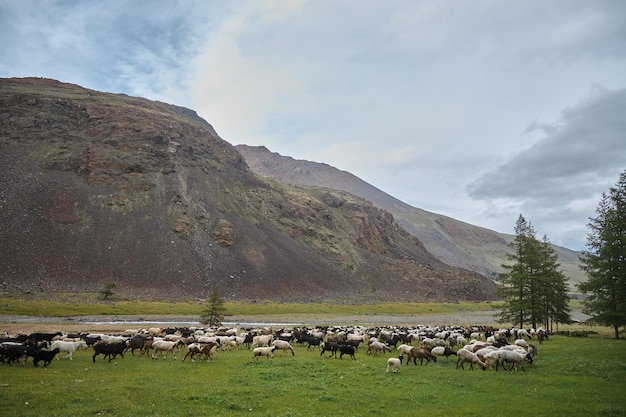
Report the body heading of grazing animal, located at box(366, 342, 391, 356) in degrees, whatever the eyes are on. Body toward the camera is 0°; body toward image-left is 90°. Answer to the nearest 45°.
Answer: approximately 270°

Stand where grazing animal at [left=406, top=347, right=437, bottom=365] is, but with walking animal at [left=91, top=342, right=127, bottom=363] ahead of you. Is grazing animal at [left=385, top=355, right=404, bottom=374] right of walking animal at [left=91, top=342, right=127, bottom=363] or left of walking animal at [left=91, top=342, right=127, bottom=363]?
left
